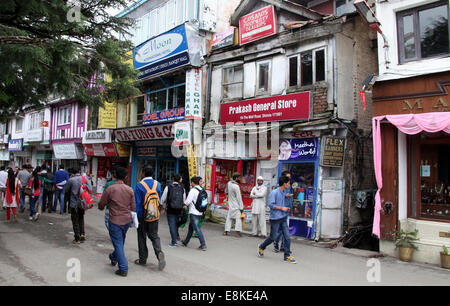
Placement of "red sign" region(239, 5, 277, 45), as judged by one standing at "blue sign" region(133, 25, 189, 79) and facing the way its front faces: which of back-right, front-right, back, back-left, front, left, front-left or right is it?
left

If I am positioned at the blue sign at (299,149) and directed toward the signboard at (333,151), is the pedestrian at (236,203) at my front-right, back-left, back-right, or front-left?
back-right

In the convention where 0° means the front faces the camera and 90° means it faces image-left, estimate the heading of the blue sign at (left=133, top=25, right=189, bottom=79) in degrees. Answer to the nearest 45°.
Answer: approximately 45°

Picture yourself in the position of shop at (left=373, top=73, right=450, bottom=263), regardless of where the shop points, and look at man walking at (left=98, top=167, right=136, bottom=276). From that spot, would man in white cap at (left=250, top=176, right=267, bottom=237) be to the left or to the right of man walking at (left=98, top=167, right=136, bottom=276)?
right

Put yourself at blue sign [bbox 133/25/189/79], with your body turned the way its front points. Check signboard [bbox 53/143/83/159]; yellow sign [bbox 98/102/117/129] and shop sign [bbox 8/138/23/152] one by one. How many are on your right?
3

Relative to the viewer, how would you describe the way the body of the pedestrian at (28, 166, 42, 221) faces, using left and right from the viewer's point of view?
facing away from the viewer

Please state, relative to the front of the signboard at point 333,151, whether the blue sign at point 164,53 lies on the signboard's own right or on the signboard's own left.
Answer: on the signboard's own right

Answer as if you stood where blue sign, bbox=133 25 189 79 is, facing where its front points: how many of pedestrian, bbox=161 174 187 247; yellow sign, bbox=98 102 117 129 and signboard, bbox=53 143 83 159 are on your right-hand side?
2

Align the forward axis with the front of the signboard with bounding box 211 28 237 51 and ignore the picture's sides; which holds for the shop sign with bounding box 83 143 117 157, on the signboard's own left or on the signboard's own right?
on the signboard's own right

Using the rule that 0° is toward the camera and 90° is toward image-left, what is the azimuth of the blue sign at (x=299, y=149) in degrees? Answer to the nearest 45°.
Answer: approximately 0°

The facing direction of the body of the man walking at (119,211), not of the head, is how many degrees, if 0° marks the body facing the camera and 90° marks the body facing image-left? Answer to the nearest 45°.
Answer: approximately 180°

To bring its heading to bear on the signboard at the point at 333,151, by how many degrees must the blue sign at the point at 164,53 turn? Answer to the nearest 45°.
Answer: approximately 90° to its left

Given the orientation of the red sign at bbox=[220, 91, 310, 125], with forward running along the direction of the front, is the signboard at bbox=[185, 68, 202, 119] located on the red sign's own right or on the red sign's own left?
on the red sign's own right

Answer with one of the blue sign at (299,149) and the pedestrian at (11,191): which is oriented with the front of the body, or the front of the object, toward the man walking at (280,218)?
the blue sign
